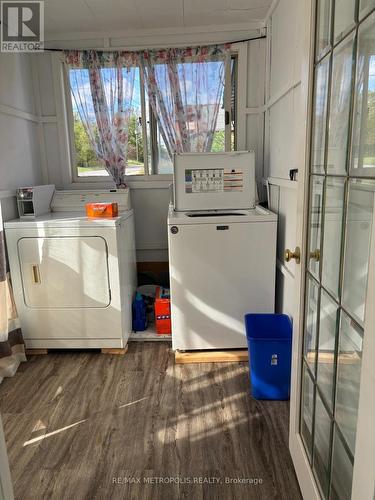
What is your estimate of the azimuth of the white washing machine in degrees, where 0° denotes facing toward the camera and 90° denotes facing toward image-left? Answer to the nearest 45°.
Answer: approximately 0°

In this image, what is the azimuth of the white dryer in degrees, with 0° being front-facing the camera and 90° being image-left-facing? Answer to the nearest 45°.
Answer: approximately 0°

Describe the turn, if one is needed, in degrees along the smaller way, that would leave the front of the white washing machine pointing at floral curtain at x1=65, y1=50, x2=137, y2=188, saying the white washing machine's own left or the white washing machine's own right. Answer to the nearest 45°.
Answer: approximately 135° to the white washing machine's own right

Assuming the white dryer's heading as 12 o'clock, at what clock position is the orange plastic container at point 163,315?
The orange plastic container is roughly at 9 o'clock from the white dryer.

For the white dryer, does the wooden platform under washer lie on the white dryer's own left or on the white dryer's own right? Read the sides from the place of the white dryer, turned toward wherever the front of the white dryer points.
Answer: on the white dryer's own left

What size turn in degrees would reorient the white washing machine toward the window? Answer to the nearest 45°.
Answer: approximately 135° to its right

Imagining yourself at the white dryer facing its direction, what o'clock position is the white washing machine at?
The white washing machine is roughly at 10 o'clock from the white dryer.

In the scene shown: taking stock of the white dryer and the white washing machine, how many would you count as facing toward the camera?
2

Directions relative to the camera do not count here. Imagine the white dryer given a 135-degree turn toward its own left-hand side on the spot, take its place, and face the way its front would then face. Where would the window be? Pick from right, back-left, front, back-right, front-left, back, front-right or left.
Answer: front
